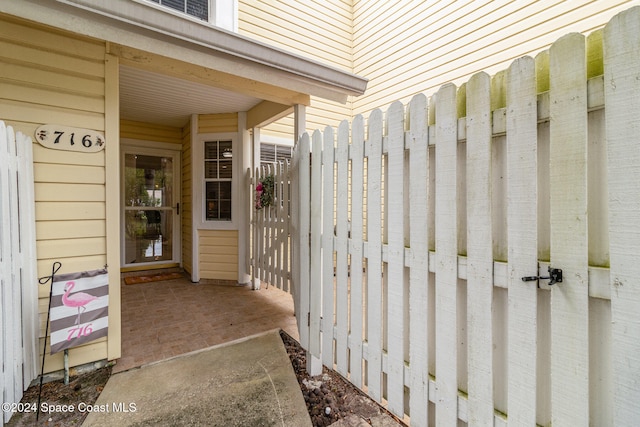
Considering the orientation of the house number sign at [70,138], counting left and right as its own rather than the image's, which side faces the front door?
back

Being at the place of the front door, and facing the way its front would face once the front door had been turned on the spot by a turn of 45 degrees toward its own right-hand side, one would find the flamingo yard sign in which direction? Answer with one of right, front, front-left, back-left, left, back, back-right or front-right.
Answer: front-left

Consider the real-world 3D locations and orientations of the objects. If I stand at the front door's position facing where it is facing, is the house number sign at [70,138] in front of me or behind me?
in front

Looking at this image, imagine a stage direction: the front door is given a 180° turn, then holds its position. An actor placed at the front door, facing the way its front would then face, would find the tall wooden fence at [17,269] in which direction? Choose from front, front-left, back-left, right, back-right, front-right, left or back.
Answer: back

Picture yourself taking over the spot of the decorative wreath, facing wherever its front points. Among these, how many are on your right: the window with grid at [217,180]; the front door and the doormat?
3

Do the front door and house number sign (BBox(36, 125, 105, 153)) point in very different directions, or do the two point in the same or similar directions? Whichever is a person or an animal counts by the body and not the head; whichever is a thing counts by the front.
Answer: same or similar directions

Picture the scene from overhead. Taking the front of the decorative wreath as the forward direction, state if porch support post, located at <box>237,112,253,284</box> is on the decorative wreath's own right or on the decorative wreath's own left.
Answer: on the decorative wreath's own right

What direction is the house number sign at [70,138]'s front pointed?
toward the camera

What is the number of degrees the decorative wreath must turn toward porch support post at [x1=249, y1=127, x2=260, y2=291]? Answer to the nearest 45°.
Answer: approximately 135° to its right

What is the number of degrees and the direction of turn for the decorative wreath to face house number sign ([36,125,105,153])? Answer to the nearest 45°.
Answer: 0° — it already faces it

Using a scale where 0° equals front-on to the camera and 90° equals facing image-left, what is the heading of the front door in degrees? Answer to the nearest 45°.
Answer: approximately 0°

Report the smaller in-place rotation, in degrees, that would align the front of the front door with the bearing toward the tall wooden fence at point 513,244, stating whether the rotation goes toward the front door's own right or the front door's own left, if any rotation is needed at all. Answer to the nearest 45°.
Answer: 0° — it already faces it

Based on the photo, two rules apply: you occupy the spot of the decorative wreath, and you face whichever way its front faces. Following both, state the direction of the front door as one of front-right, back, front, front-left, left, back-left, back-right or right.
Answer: right

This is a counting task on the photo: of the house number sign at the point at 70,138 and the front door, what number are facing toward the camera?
2
